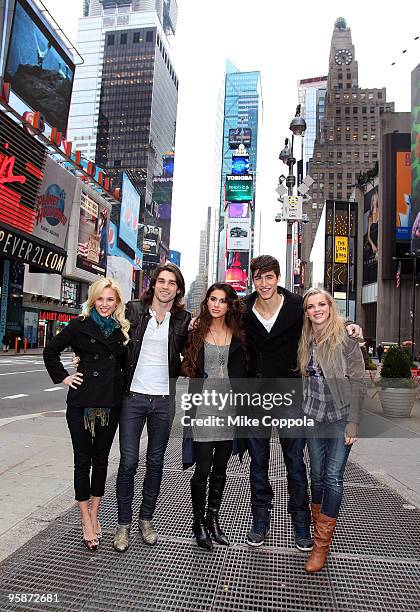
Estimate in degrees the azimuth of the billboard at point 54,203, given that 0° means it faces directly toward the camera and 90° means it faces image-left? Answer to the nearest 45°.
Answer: approximately 315°

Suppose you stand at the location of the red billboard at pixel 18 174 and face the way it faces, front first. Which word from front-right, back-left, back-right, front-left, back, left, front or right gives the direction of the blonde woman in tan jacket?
front-right

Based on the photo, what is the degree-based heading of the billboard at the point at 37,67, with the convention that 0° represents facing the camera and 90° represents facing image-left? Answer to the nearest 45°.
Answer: approximately 315°
